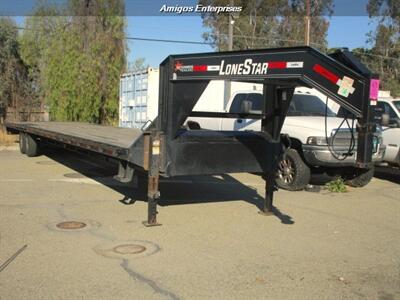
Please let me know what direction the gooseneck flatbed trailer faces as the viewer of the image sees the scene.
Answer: facing the viewer and to the right of the viewer

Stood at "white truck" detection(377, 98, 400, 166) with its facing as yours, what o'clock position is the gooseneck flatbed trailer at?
The gooseneck flatbed trailer is roughly at 2 o'clock from the white truck.

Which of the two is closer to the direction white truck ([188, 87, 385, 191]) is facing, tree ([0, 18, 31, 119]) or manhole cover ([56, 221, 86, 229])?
the manhole cover

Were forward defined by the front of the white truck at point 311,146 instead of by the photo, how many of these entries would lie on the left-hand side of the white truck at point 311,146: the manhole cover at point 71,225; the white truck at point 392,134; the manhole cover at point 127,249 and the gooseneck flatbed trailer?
1

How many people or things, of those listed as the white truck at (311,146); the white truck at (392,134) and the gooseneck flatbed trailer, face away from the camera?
0

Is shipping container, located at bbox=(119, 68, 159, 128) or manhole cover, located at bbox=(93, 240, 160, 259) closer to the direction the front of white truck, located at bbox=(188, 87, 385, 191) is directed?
the manhole cover

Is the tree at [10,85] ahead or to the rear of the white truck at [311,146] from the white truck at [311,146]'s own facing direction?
to the rear

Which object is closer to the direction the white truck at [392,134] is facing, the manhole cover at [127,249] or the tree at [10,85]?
the manhole cover

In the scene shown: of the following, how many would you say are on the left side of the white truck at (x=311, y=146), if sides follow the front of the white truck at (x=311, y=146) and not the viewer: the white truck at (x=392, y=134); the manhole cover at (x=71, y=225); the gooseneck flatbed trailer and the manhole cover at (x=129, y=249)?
1

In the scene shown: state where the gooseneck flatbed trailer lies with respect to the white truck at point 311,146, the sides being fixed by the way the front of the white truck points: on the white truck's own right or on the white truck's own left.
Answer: on the white truck's own right

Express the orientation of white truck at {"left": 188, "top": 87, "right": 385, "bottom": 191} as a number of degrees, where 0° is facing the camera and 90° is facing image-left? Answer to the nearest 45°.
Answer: approximately 315°
